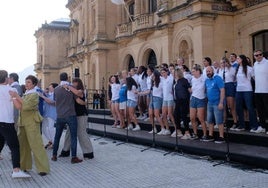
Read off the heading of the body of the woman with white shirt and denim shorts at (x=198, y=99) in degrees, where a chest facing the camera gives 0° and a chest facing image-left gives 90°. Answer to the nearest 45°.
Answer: approximately 45°

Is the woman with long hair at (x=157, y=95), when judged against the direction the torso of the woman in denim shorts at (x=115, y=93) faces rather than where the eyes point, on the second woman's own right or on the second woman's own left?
on the second woman's own left

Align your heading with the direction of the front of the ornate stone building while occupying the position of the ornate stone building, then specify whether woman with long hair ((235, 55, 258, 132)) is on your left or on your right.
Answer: on your left

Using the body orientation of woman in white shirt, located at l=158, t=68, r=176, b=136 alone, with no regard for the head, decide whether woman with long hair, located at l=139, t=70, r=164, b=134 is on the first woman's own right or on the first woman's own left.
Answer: on the first woman's own right

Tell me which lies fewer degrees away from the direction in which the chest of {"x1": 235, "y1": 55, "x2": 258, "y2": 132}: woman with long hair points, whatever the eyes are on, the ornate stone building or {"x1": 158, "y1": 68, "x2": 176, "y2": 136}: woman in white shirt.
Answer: the woman in white shirt

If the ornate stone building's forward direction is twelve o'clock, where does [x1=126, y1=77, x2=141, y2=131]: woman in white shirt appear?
The woman in white shirt is roughly at 11 o'clock from the ornate stone building.

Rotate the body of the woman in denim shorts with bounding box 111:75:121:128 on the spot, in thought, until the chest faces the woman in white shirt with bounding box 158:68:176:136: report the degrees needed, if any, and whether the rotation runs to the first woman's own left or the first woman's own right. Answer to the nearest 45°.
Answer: approximately 90° to the first woman's own left

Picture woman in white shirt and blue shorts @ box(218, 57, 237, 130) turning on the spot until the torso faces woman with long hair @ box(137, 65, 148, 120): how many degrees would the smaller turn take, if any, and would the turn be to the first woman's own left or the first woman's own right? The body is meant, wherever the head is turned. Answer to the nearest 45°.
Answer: approximately 90° to the first woman's own right

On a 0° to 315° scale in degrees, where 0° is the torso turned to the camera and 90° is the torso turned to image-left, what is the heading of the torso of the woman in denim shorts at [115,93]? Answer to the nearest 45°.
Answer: approximately 45°

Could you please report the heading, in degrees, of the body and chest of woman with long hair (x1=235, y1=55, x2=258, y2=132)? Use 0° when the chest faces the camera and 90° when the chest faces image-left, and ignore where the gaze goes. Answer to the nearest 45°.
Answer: approximately 45°

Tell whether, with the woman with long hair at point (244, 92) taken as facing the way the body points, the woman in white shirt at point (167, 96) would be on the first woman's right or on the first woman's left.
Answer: on the first woman's right
